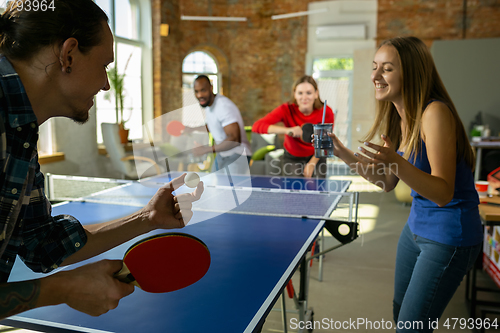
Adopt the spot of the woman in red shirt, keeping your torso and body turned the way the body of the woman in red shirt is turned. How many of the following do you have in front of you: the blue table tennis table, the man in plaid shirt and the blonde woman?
3

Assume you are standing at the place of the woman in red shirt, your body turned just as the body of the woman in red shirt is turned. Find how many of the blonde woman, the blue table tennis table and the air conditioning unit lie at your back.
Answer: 1

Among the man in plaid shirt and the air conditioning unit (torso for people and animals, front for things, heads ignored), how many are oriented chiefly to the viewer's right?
1

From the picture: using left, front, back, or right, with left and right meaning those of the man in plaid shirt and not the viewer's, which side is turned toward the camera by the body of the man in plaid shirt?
right

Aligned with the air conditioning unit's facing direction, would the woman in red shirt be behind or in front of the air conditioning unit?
in front

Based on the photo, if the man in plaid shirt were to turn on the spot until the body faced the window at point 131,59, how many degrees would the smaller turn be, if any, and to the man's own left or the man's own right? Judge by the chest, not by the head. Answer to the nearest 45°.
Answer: approximately 90° to the man's own left

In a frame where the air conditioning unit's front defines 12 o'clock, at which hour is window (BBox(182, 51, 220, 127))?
The window is roughly at 3 o'clock from the air conditioning unit.

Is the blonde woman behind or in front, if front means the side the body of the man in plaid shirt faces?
in front

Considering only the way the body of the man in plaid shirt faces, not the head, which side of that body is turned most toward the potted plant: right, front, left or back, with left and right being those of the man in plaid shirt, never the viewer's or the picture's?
left

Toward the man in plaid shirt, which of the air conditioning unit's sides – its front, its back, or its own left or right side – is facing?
front
